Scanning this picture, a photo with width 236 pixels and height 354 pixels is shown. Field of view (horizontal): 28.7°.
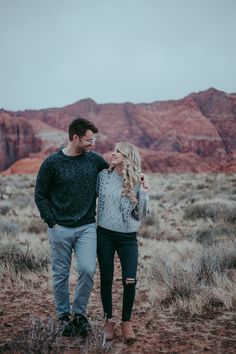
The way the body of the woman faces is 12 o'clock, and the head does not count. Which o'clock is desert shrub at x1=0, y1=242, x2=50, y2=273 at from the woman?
The desert shrub is roughly at 5 o'clock from the woman.

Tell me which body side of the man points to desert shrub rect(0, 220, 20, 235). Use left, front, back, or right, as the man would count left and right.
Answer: back

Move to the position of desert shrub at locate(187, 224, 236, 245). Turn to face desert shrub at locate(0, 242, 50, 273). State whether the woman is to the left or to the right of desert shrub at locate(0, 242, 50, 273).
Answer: left

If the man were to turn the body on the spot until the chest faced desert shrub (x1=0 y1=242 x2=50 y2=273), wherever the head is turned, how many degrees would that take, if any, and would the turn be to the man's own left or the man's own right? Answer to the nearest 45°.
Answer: approximately 180°

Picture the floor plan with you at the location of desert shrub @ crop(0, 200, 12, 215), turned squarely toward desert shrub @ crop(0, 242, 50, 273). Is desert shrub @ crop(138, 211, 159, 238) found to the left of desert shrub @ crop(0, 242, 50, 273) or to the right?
left

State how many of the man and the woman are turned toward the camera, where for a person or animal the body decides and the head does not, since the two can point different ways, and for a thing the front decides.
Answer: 2

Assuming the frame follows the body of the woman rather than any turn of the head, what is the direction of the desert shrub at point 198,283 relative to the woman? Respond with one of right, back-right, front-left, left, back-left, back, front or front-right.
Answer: back-left

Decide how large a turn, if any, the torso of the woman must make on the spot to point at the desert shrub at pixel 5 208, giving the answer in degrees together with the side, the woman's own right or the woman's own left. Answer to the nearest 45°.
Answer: approximately 180°

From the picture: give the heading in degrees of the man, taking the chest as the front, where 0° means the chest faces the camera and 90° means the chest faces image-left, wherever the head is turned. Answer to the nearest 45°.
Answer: approximately 0°

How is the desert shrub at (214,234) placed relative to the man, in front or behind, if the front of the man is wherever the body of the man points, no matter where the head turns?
behind

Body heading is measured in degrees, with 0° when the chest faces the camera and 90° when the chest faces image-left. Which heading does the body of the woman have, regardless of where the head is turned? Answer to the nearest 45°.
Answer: approximately 0°

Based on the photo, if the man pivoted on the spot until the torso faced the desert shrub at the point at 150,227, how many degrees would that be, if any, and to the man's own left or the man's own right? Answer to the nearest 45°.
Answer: approximately 180°

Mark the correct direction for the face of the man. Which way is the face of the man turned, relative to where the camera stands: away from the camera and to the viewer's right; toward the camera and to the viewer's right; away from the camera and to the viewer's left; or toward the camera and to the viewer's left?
toward the camera and to the viewer's right
